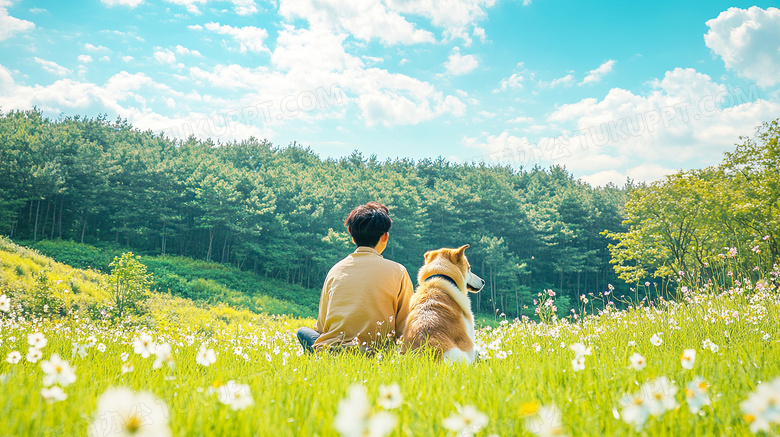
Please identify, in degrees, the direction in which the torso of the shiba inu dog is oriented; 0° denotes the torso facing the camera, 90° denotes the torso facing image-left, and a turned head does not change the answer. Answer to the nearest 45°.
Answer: approximately 225°

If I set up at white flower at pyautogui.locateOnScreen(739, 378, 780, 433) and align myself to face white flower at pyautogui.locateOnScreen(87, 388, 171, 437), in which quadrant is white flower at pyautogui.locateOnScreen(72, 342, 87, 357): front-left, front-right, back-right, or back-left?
front-right

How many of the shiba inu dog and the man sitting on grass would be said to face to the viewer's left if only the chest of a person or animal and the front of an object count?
0

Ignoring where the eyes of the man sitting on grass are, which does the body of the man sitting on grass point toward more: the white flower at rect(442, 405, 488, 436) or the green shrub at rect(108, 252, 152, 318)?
the green shrub

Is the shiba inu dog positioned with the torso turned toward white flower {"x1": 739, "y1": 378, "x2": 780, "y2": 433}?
no

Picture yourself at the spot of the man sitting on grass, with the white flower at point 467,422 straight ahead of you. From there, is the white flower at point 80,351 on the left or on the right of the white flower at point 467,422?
right

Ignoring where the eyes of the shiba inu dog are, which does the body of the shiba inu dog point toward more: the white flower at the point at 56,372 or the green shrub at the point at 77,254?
the green shrub

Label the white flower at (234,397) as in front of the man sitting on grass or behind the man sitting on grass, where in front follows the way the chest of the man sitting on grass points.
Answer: behind

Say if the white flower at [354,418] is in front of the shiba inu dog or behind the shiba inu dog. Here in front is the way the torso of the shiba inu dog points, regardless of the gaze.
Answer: behind

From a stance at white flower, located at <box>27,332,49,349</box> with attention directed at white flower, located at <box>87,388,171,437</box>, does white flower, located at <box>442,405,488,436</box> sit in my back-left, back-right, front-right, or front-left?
front-left

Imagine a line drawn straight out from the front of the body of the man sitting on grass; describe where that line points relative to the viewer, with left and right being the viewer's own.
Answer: facing away from the viewer

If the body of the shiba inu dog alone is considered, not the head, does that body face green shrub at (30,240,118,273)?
no

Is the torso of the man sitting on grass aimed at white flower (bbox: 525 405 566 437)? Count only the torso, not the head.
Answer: no

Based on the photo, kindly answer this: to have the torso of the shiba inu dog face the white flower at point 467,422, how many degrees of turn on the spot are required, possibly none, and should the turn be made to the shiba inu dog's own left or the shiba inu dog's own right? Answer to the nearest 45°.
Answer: approximately 135° to the shiba inu dog's own right
